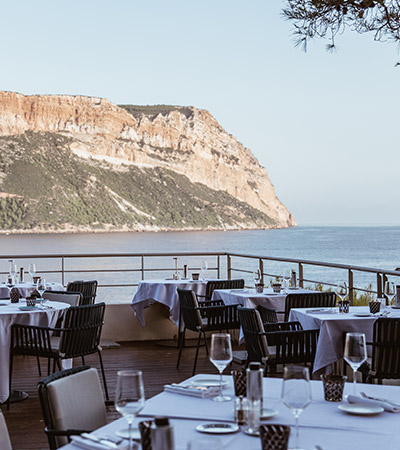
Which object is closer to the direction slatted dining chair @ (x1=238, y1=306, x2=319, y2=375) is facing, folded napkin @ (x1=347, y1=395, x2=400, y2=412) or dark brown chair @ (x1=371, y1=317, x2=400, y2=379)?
the dark brown chair

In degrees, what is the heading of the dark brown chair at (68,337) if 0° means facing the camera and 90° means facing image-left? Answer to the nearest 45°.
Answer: approximately 135°

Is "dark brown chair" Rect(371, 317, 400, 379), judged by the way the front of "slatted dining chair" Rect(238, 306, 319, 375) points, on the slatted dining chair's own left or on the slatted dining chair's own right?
on the slatted dining chair's own right

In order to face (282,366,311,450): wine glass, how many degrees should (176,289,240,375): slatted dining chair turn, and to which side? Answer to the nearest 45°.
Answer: approximately 135° to its right

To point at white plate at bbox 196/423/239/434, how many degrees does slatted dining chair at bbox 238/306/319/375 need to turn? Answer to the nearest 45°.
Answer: approximately 135° to its right

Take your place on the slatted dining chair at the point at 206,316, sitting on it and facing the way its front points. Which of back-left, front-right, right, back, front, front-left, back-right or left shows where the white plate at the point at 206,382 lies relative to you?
back-right

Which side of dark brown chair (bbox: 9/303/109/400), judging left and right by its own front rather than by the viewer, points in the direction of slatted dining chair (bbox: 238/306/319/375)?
back

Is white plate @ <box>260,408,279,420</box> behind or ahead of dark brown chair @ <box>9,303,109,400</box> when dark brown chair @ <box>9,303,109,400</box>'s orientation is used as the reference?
behind

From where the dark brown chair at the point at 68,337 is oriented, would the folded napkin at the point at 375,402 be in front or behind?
behind

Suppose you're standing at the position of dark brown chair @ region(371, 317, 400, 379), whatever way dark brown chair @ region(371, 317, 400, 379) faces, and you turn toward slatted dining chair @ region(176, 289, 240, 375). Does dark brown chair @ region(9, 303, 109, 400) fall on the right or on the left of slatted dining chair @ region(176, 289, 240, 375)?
left

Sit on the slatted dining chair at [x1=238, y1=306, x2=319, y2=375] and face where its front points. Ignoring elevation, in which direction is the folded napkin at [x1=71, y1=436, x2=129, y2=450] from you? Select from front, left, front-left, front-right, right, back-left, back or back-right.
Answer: back-right
